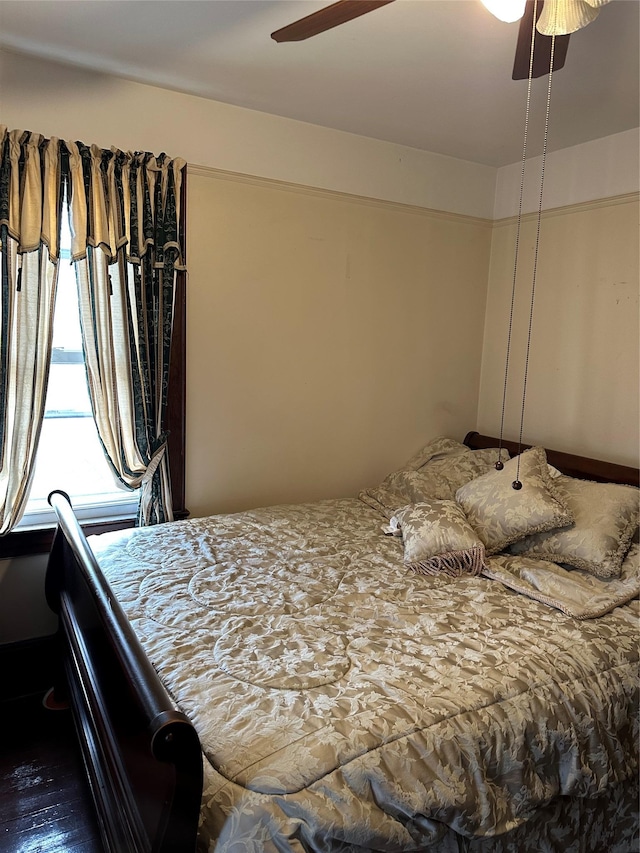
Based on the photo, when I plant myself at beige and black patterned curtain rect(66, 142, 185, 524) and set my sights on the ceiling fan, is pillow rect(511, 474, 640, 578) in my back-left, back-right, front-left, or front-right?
front-left

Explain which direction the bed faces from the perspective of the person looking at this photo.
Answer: facing the viewer and to the left of the viewer

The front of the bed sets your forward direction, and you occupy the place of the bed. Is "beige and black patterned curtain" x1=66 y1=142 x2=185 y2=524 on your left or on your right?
on your right
